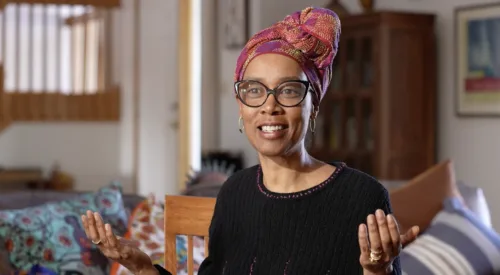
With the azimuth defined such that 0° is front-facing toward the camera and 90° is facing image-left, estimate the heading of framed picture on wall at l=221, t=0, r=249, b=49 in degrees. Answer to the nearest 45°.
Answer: approximately 0°

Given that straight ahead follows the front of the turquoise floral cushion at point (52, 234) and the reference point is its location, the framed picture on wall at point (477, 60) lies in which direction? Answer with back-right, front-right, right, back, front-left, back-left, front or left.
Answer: back-left

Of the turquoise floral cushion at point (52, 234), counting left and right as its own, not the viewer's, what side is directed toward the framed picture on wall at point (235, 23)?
back

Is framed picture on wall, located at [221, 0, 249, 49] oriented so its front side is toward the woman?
yes

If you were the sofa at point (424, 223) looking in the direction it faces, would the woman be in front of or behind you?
in front

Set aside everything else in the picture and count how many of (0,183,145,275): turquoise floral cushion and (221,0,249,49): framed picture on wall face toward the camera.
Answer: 2

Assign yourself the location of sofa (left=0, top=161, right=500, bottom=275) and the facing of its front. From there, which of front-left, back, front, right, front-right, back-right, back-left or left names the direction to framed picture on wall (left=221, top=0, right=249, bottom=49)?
back

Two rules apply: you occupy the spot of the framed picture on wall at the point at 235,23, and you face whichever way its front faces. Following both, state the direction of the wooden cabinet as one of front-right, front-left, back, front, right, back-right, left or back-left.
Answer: front-left

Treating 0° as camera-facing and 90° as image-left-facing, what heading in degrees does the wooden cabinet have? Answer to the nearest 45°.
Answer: approximately 45°
